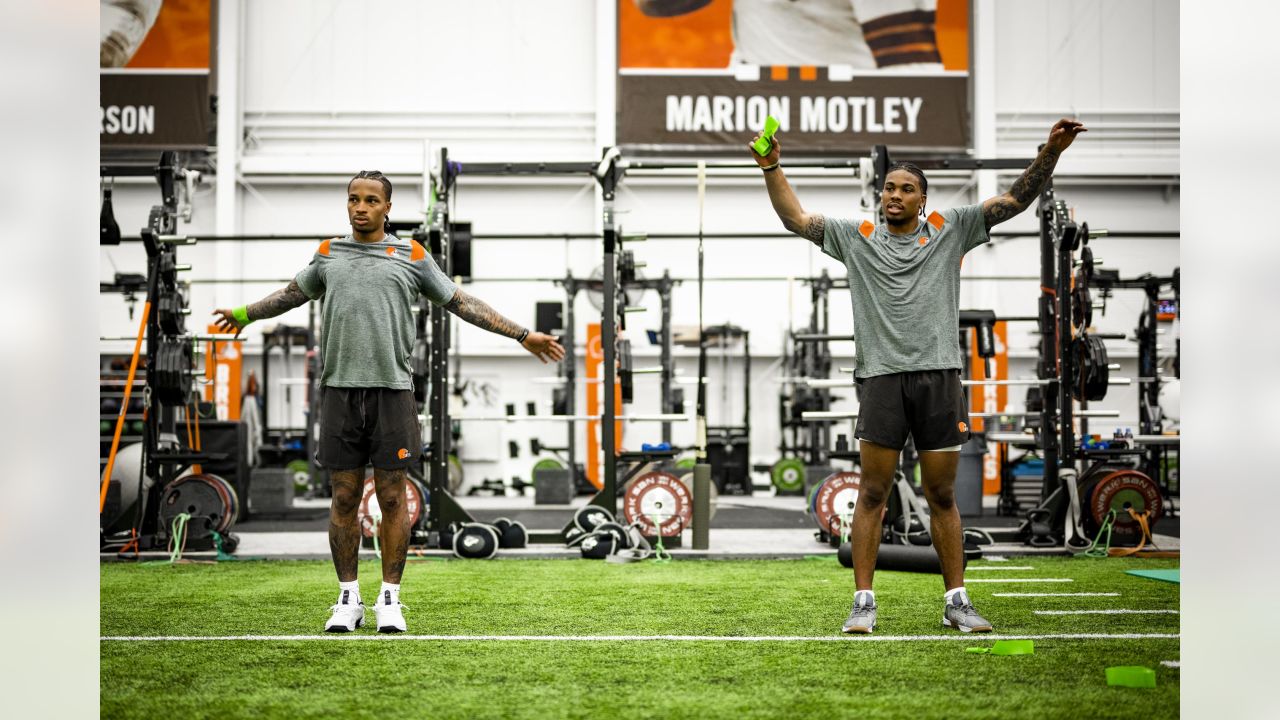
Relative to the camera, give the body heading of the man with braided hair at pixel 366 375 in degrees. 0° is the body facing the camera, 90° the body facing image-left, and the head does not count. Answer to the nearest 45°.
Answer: approximately 0°

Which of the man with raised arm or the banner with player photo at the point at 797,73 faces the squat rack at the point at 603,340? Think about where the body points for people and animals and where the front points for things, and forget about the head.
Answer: the banner with player photo

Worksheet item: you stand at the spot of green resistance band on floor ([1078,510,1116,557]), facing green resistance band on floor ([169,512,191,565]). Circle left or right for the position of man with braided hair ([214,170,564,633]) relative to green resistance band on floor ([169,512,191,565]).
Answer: left

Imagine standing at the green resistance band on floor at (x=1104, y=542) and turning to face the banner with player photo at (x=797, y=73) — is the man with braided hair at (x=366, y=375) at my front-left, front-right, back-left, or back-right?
back-left

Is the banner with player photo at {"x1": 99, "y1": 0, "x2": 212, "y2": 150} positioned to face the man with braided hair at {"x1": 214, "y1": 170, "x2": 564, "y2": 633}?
yes

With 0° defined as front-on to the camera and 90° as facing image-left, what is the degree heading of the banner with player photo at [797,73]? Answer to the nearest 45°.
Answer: approximately 0°

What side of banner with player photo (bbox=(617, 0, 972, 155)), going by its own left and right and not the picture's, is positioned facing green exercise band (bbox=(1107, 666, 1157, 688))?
front

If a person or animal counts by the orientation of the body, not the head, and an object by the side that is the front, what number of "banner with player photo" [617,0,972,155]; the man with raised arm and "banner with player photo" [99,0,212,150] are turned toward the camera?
3

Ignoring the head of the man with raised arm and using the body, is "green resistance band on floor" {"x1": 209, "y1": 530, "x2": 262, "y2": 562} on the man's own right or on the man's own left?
on the man's own right

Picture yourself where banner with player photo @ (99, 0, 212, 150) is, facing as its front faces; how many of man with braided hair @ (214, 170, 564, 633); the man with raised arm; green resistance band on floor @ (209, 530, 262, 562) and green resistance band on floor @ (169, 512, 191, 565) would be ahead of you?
4

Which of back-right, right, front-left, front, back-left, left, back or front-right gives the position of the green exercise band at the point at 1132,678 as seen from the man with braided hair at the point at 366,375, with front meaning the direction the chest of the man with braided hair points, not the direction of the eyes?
front-left
